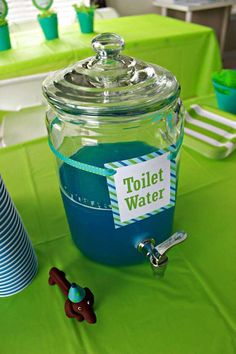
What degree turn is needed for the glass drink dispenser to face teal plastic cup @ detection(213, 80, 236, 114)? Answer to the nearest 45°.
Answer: approximately 90° to its left

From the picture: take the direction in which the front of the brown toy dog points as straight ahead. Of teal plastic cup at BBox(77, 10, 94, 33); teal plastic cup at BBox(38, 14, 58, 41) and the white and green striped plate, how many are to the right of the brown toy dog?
0

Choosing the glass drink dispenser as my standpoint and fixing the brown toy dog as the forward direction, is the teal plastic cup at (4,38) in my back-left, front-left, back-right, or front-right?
back-right

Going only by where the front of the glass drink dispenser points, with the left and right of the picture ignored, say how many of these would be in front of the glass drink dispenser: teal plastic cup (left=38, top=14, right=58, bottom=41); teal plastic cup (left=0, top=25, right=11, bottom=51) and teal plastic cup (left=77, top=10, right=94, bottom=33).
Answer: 0

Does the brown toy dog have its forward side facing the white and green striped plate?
no

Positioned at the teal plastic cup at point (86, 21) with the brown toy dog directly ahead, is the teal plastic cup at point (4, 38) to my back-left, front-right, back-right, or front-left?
front-right

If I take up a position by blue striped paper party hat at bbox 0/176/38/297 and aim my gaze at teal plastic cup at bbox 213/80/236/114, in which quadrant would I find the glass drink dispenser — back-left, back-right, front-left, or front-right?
front-right

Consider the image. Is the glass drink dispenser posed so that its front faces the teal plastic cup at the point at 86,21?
no

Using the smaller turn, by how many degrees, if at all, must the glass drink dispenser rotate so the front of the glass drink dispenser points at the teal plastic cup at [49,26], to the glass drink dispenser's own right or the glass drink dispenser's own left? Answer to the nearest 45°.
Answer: approximately 135° to the glass drink dispenser's own left

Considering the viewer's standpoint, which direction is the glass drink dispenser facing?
facing the viewer and to the right of the viewer

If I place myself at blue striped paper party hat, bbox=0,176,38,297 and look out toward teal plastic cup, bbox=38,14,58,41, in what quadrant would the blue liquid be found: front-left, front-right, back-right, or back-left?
front-right
